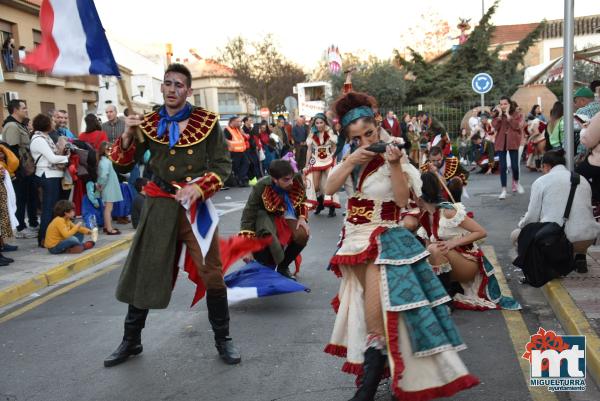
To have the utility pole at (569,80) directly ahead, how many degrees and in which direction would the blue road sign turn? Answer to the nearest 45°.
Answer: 0° — it already faces it

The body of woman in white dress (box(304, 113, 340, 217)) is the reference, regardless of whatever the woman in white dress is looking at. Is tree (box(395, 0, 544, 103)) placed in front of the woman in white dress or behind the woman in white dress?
behind

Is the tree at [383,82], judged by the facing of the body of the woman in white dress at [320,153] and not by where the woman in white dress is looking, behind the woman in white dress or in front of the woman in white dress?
behind

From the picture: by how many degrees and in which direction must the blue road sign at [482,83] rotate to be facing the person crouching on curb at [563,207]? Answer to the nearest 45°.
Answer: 0° — it already faces them

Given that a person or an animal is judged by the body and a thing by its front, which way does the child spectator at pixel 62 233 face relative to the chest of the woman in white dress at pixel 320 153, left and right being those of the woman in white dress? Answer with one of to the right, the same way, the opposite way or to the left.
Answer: to the left

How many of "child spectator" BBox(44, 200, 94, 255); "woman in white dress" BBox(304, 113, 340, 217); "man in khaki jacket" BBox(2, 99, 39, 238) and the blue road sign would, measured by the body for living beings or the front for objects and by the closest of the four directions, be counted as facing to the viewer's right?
2

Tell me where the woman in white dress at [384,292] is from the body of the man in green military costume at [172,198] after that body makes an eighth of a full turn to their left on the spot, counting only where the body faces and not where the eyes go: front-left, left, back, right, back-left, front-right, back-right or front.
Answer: front

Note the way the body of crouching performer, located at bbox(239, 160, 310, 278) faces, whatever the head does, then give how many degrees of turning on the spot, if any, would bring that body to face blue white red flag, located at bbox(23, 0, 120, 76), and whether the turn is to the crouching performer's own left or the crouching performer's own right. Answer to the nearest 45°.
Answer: approximately 90° to the crouching performer's own right

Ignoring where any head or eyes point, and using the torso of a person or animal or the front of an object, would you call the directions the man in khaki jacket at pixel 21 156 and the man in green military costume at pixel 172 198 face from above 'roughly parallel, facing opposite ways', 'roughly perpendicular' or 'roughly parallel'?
roughly perpendicular

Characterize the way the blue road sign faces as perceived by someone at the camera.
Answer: facing the viewer

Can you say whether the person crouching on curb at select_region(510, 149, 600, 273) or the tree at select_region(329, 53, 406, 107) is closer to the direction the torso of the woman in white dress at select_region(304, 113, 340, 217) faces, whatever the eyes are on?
the person crouching on curb

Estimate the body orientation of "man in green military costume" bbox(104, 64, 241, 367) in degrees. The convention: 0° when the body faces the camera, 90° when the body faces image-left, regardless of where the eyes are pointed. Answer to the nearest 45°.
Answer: approximately 0°

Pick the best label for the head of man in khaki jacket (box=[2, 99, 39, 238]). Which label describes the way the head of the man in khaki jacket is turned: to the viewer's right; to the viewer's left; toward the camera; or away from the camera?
to the viewer's right
